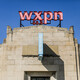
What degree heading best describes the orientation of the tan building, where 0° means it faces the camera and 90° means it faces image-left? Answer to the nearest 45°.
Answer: approximately 0°
